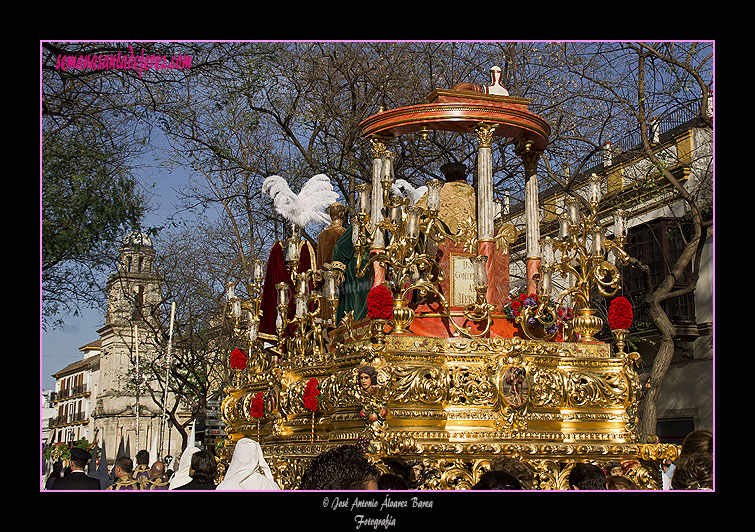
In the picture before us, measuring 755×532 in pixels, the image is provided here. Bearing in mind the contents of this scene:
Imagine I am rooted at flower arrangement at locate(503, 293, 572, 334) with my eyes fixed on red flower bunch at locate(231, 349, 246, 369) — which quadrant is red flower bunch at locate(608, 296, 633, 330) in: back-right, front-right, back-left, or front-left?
back-right

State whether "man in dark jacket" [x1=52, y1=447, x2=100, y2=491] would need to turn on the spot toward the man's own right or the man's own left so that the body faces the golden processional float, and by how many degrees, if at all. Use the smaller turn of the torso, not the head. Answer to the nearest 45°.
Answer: approximately 90° to the man's own right

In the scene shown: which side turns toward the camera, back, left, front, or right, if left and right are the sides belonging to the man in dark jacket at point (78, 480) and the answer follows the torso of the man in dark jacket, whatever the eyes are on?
back

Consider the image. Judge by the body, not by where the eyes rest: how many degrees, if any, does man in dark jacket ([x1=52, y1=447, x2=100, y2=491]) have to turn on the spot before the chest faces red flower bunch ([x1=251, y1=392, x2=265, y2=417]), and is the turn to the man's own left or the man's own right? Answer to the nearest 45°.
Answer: approximately 45° to the man's own right

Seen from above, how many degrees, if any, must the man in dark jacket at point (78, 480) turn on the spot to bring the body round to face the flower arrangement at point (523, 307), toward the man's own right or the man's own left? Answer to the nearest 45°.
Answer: approximately 90° to the man's own right

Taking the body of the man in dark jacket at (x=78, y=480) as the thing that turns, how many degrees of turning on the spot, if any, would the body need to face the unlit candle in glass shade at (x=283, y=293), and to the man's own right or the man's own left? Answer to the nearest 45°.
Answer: approximately 45° to the man's own right

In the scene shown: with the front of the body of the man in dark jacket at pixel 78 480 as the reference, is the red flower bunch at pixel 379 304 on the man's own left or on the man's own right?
on the man's own right

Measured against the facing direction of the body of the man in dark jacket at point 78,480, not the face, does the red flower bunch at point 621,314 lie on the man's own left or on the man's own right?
on the man's own right

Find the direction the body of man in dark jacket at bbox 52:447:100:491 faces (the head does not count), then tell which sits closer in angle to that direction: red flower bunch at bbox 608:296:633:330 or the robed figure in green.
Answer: the robed figure in green

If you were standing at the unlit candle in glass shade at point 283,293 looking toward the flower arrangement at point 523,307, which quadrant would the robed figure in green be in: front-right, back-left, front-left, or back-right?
front-left

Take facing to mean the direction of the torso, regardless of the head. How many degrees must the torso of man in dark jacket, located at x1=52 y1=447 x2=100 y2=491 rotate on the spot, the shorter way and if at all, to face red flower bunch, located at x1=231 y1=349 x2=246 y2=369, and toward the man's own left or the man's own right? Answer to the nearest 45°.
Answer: approximately 45° to the man's own right
